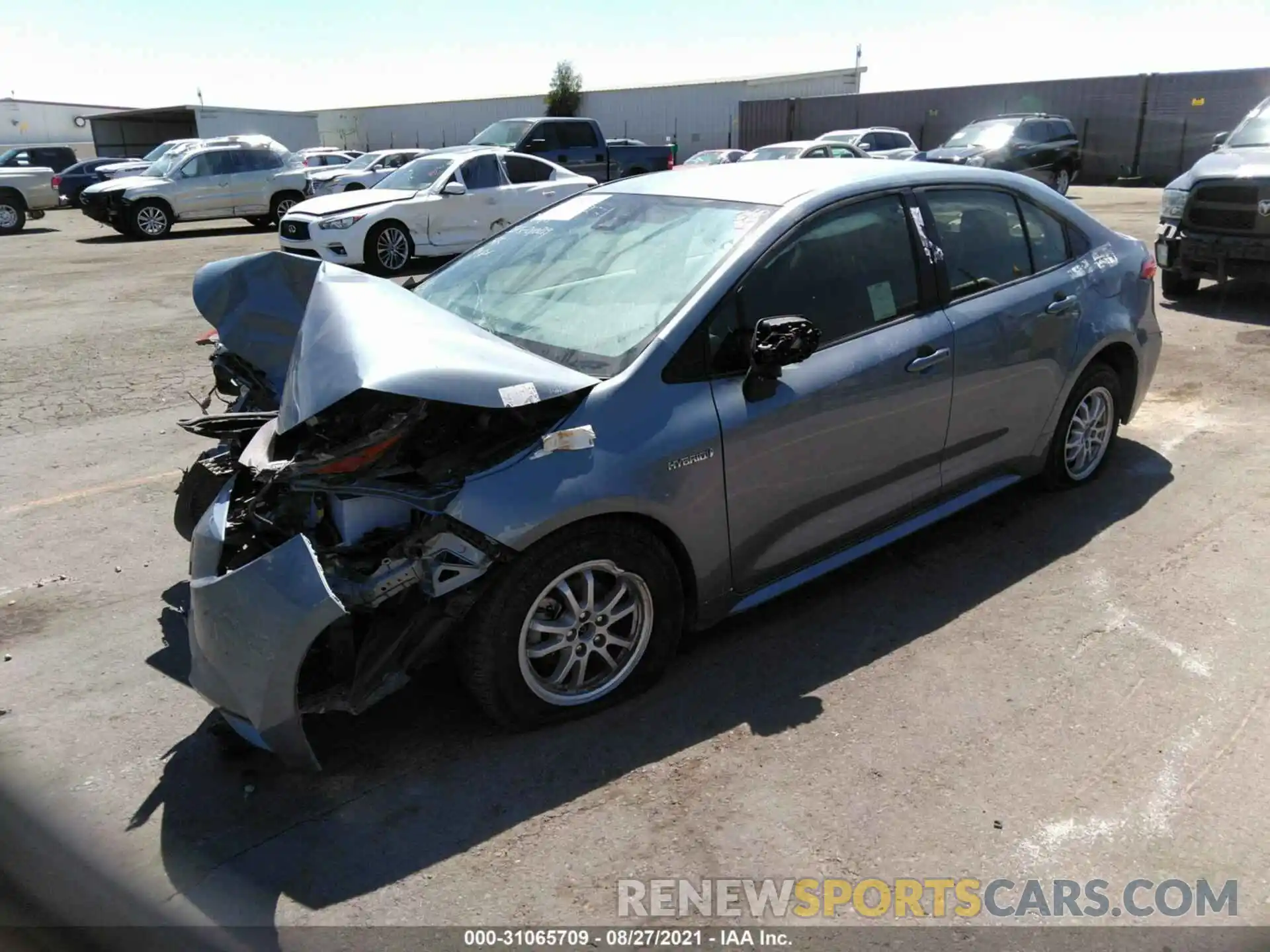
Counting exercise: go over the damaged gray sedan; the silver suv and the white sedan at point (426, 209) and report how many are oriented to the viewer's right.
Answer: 0

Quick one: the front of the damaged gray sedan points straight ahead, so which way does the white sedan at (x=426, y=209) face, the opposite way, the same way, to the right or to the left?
the same way

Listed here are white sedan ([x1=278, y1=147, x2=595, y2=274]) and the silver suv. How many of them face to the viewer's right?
0

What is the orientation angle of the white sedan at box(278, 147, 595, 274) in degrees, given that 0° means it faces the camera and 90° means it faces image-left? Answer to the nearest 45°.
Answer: approximately 45°

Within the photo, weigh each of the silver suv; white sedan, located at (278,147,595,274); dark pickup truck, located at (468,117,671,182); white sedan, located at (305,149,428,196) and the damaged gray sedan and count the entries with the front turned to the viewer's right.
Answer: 0

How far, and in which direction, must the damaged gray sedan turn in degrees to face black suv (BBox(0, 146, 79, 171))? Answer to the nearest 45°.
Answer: approximately 90° to its right

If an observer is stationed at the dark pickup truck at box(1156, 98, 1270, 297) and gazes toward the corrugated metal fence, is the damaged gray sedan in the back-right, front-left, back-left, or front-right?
back-left

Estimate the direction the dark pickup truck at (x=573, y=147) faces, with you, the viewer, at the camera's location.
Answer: facing the viewer and to the left of the viewer

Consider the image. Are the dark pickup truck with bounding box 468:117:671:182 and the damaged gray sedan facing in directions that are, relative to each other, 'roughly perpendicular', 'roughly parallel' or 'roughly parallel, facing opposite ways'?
roughly parallel

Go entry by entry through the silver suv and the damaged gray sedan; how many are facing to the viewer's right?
0

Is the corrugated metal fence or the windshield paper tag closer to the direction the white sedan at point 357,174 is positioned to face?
the windshield paper tag

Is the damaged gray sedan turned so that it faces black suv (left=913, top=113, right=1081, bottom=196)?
no

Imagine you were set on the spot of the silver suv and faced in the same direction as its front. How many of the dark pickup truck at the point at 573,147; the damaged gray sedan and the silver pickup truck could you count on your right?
1

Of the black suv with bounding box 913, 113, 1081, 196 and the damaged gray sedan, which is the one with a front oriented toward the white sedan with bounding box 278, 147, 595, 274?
the black suv

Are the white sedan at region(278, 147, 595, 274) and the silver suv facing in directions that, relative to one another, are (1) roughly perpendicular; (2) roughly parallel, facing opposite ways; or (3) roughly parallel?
roughly parallel

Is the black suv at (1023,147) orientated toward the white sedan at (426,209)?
yes

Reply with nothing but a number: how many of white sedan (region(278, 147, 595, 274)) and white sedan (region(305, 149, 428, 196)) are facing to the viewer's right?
0

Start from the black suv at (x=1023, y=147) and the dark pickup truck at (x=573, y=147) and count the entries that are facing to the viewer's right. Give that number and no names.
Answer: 0
